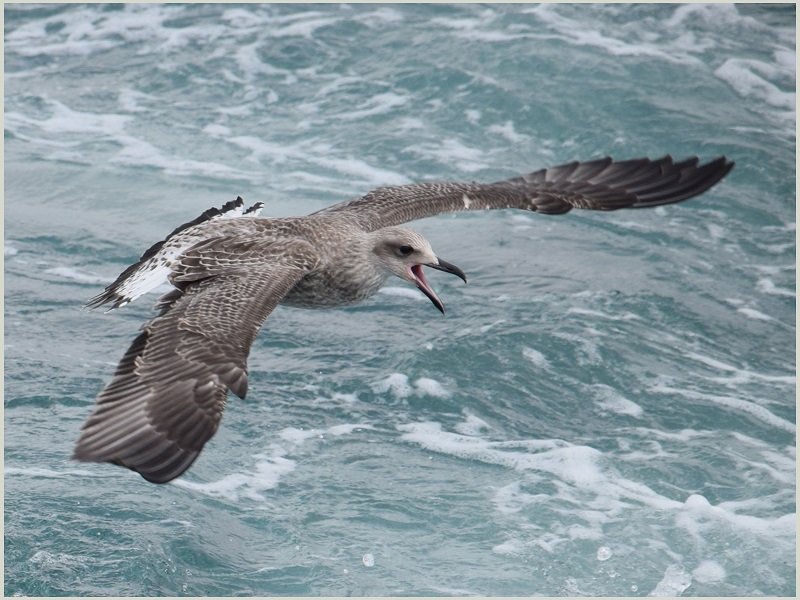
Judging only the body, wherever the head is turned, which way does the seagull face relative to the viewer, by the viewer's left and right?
facing the viewer and to the right of the viewer
